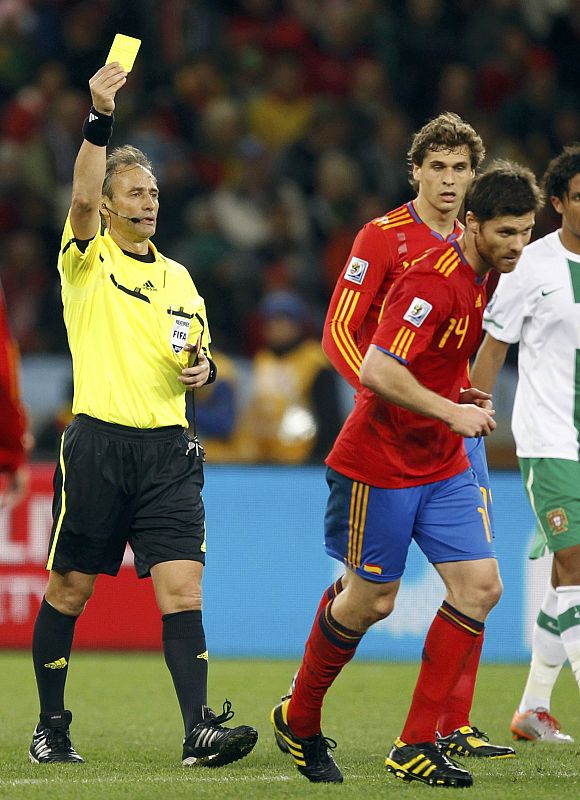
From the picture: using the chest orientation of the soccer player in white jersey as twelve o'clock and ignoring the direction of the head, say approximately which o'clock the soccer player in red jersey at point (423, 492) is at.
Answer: The soccer player in red jersey is roughly at 2 o'clock from the soccer player in white jersey.

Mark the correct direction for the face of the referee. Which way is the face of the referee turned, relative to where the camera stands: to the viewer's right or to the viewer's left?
to the viewer's right

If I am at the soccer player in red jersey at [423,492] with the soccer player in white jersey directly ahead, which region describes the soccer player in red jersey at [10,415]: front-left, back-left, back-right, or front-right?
back-left
